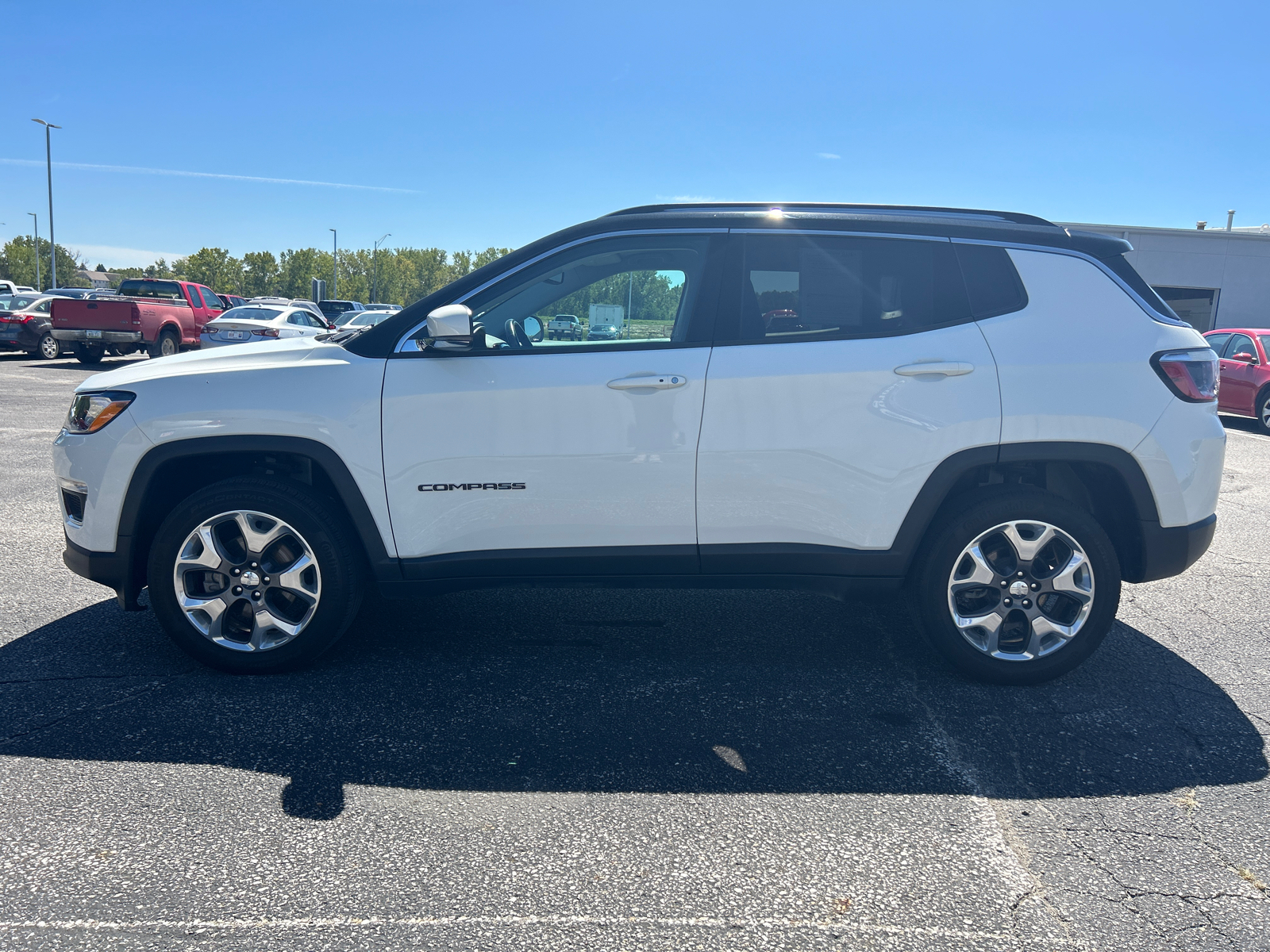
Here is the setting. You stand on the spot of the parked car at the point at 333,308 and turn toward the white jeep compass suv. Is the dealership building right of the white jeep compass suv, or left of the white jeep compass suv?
left

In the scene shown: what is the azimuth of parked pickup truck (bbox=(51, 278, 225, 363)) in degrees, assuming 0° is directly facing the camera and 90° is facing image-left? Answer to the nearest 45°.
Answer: approximately 225°

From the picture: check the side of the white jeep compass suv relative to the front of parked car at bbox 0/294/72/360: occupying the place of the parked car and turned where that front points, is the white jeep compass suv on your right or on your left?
on your right

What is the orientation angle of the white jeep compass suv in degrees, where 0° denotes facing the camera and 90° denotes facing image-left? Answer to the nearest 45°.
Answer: approximately 90°

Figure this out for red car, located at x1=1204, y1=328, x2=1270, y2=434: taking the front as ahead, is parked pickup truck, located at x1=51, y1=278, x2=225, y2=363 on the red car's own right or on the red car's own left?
on the red car's own right

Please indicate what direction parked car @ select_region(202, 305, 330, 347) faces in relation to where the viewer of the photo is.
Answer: facing away from the viewer and to the right of the viewer

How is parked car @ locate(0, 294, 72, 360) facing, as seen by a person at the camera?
facing away from the viewer and to the right of the viewer

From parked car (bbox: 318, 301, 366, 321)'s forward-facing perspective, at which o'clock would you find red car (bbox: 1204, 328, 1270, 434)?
The red car is roughly at 4 o'clock from the parked car.

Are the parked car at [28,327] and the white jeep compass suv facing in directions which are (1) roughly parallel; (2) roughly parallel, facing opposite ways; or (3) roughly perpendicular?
roughly perpendicular

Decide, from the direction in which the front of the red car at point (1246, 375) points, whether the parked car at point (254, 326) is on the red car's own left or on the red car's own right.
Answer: on the red car's own right

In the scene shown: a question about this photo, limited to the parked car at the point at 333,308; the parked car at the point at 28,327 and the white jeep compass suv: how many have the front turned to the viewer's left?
1

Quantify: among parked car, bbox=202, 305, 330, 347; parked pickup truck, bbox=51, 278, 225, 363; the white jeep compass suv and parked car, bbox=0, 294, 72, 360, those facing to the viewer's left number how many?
1
